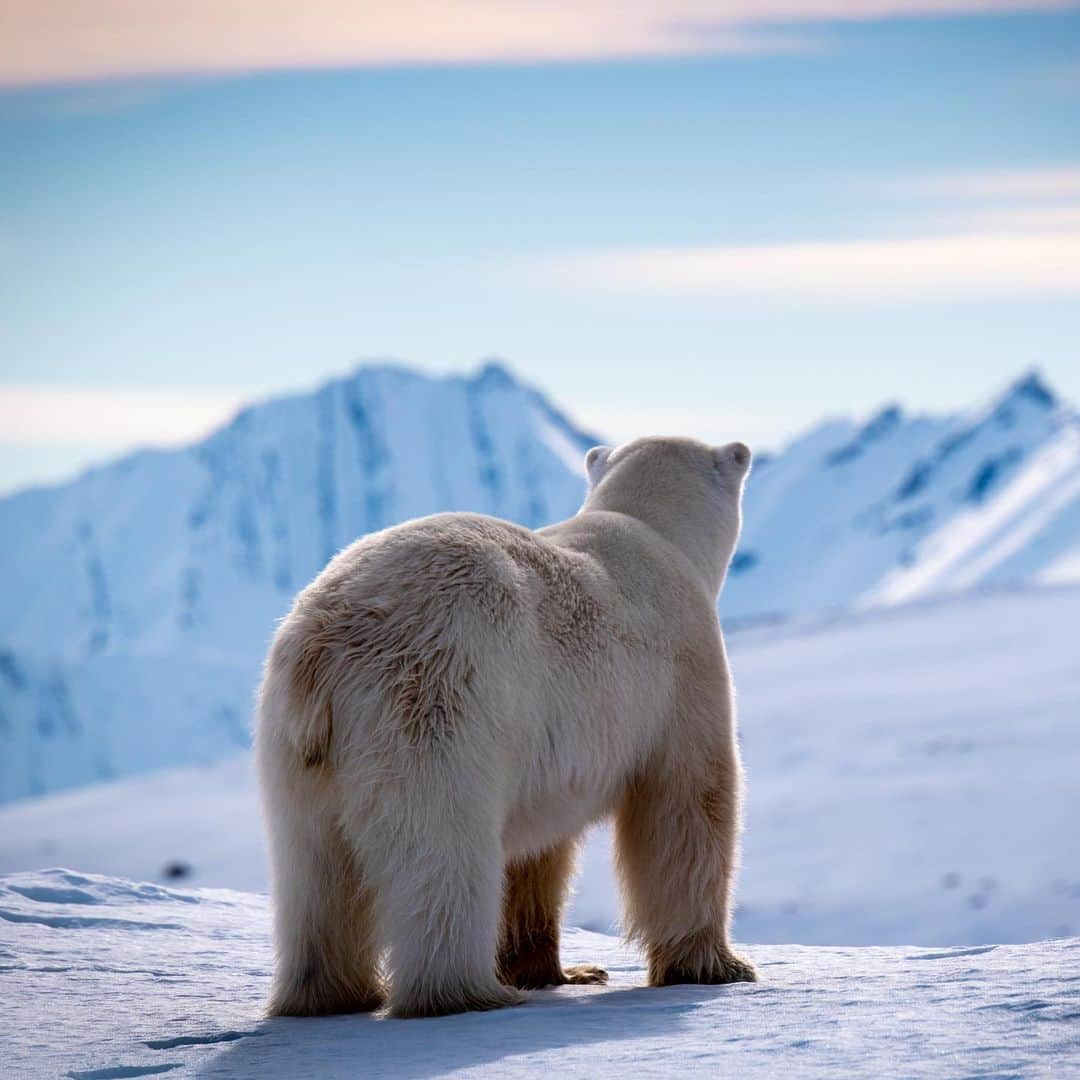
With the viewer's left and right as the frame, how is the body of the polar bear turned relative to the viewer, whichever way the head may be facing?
facing away from the viewer and to the right of the viewer
